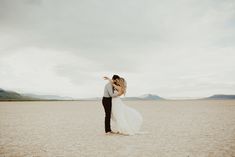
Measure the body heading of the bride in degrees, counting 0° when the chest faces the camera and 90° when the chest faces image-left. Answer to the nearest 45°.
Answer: approximately 90°

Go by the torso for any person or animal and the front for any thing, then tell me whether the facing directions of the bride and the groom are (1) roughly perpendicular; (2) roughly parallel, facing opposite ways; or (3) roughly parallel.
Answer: roughly parallel, facing opposite ways

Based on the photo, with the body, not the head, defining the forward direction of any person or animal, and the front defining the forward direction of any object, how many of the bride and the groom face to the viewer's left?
1

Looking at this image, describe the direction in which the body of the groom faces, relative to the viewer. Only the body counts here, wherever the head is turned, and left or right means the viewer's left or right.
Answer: facing to the right of the viewer

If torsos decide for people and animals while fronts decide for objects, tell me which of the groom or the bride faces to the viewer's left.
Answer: the bride
